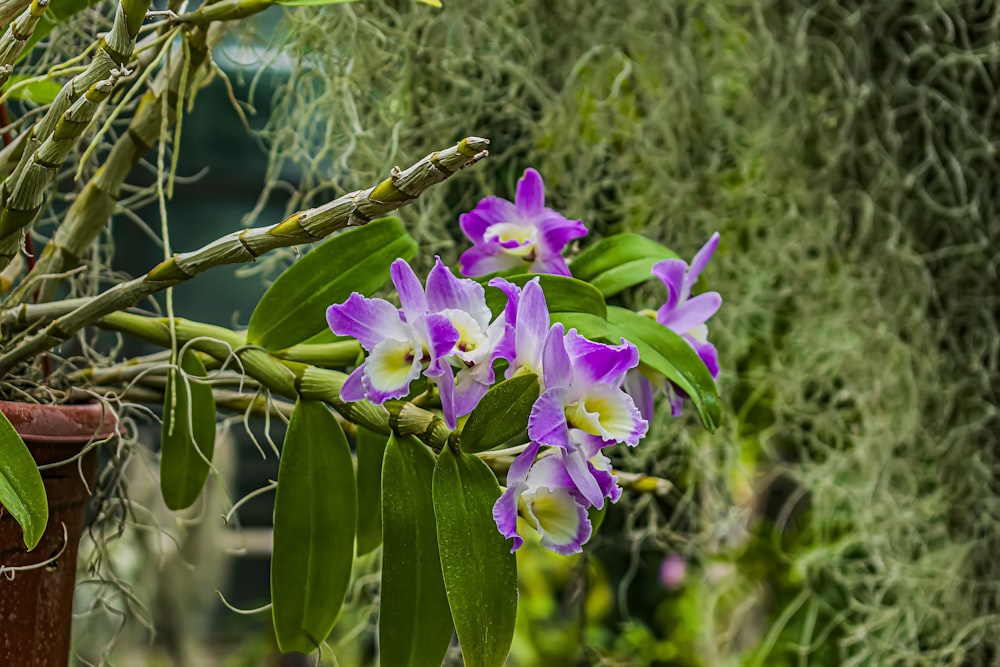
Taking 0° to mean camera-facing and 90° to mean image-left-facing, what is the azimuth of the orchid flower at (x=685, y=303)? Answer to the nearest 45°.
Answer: approximately 270°
